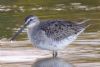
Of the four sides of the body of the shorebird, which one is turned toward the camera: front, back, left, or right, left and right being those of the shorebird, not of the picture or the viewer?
left
